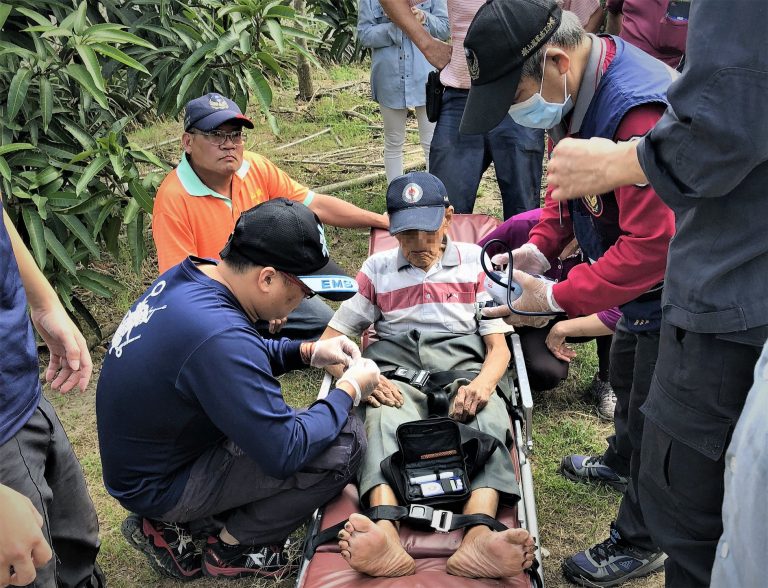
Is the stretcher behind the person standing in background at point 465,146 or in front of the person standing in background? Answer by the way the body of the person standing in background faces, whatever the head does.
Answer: in front

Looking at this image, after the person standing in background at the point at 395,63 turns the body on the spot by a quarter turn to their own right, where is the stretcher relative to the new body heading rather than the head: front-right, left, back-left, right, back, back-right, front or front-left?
left

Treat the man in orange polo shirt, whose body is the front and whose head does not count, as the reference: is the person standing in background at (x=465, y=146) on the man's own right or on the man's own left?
on the man's own left

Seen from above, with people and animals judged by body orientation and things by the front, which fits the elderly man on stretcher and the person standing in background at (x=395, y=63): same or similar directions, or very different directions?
same or similar directions

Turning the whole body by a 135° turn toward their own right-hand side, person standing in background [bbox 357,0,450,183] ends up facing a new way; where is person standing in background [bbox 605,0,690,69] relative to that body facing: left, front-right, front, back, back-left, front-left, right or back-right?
back

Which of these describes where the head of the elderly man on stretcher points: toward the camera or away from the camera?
toward the camera

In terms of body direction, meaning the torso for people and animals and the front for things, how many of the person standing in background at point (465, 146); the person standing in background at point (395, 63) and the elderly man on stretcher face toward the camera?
3

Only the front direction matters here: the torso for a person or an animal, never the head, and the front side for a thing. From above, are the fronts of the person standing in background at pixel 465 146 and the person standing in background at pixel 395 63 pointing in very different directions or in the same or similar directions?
same or similar directions

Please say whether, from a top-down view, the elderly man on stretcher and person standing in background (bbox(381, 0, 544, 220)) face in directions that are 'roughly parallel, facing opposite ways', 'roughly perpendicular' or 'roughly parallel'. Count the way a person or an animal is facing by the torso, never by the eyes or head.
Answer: roughly parallel

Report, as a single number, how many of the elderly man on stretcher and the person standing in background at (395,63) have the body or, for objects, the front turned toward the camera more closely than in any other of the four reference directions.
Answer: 2

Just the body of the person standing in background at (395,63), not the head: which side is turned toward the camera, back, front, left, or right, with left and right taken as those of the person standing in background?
front

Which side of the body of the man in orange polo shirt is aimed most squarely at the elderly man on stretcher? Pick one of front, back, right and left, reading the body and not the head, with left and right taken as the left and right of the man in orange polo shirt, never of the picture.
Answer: front

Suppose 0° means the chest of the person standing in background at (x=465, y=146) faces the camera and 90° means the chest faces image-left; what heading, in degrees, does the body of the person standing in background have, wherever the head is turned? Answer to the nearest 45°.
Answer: approximately 0°

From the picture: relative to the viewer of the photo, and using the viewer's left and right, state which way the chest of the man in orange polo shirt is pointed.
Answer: facing the viewer and to the right of the viewer

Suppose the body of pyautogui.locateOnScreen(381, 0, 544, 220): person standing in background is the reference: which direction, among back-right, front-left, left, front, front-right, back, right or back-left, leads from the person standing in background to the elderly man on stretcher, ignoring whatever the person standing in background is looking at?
front

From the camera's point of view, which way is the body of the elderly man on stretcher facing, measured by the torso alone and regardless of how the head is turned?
toward the camera

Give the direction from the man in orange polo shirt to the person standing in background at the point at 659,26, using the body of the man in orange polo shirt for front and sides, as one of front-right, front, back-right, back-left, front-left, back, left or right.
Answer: front-left
